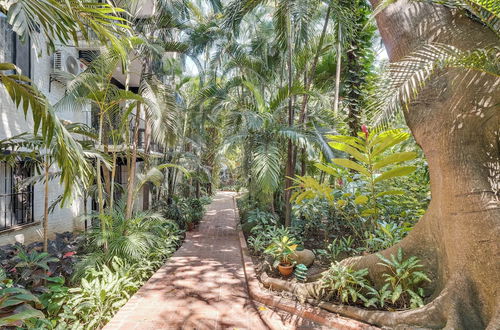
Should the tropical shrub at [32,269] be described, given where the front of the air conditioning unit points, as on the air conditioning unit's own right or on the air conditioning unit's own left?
on the air conditioning unit's own right

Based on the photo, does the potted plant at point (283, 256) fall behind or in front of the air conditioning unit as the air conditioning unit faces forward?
in front

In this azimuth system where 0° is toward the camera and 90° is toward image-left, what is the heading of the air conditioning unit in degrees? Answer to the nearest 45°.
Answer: approximately 315°

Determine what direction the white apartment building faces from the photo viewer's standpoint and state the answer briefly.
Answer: facing the viewer and to the right of the viewer

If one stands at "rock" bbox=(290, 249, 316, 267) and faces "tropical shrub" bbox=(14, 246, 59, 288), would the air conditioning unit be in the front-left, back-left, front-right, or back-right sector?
front-right

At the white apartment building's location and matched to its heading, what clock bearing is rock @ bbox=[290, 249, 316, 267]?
The rock is roughly at 12 o'clock from the white apartment building.

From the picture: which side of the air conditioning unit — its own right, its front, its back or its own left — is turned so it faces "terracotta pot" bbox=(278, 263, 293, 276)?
front

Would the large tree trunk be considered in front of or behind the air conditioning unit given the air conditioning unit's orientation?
in front
